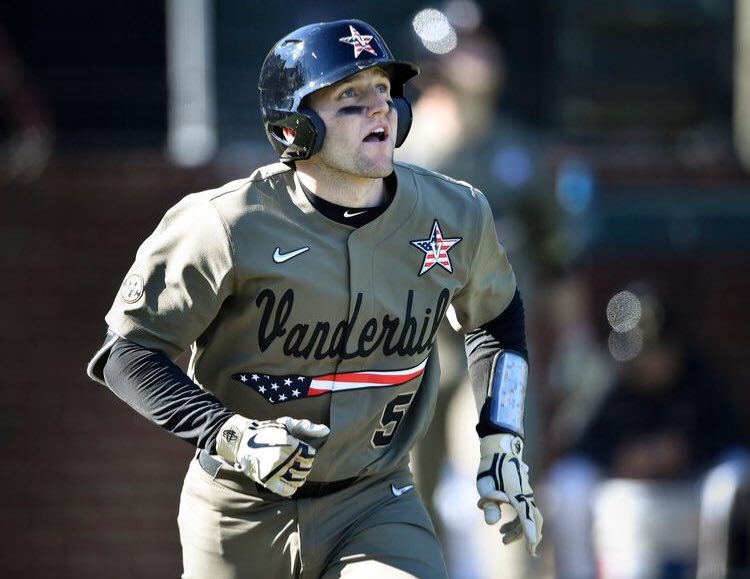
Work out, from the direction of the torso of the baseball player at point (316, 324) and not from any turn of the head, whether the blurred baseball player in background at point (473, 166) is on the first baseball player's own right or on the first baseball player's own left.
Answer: on the first baseball player's own left

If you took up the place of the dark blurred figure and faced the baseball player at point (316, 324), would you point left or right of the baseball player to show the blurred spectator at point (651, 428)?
left

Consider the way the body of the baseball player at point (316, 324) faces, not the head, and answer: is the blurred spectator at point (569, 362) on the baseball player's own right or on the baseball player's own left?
on the baseball player's own left

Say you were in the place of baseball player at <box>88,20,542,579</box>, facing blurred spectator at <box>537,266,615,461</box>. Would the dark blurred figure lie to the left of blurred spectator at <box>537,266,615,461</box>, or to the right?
left

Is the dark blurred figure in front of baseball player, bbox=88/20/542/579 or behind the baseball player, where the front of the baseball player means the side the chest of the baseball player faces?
behind

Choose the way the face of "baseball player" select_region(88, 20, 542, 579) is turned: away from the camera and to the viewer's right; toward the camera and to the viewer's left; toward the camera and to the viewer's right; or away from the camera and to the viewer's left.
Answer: toward the camera and to the viewer's right
